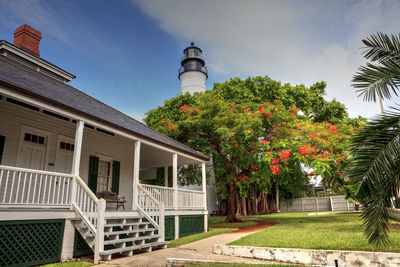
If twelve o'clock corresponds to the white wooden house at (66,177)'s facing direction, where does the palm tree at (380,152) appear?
The palm tree is roughly at 12 o'clock from the white wooden house.

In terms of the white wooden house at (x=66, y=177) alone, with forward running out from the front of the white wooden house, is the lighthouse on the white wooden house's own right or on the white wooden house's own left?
on the white wooden house's own left

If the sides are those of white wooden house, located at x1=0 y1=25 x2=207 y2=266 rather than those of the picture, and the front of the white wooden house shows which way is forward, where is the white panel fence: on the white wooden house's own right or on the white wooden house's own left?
on the white wooden house's own left

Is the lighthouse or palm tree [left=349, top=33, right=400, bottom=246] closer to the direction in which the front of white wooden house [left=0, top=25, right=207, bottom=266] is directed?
the palm tree

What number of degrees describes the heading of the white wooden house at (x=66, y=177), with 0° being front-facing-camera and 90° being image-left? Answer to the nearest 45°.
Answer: approximately 315°
